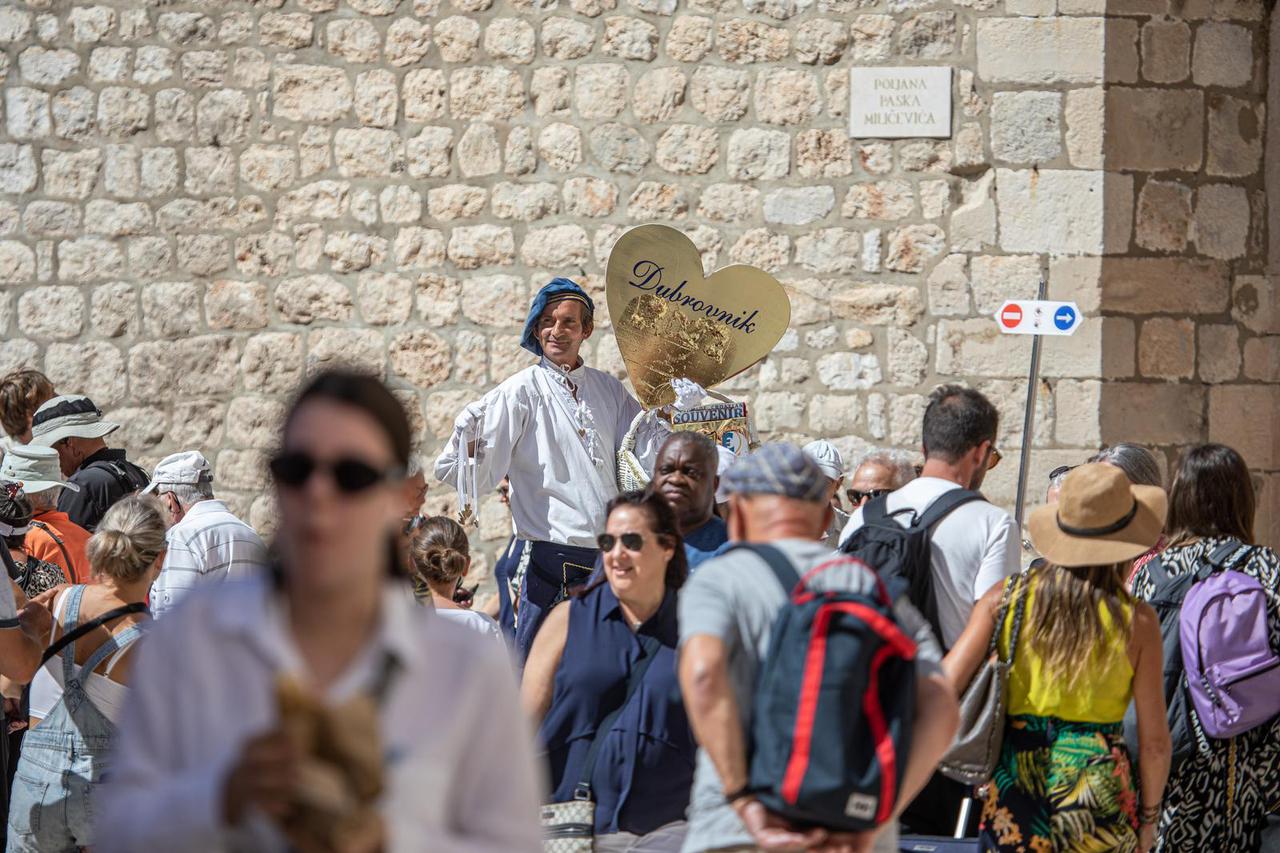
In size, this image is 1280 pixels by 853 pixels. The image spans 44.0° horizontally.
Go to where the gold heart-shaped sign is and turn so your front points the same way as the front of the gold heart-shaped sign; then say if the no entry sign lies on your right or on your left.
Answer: on your left

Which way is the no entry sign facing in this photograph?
toward the camera

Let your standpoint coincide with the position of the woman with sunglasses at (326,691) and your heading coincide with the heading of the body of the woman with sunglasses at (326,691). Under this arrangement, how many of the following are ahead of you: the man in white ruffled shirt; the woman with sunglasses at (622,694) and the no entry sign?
0

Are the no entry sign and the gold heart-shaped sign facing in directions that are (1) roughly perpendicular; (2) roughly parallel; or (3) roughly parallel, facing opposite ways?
roughly parallel

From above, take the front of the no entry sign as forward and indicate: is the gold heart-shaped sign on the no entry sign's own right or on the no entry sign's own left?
on the no entry sign's own right

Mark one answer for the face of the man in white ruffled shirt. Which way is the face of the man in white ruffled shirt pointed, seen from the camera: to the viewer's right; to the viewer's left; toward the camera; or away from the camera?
toward the camera

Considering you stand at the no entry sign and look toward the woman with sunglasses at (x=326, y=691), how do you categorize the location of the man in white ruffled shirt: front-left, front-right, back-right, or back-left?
front-right

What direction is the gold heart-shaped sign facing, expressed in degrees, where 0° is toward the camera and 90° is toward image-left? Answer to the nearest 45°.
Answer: approximately 0°

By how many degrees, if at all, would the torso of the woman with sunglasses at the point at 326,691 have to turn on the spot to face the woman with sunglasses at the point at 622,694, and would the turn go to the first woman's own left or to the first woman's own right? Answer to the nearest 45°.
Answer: approximately 180°

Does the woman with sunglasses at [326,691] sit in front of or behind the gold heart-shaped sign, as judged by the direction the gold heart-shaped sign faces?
in front

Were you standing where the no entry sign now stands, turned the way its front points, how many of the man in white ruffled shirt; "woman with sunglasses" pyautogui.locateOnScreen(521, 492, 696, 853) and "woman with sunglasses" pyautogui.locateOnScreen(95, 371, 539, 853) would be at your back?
0

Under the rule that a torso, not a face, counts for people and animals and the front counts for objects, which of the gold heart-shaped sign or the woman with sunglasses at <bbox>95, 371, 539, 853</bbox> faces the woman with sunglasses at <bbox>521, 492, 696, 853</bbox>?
the gold heart-shaped sign

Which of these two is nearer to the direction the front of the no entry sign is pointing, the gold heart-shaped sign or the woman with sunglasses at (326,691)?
the woman with sunglasses

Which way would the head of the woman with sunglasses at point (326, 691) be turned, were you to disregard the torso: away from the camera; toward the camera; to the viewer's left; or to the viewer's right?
toward the camera

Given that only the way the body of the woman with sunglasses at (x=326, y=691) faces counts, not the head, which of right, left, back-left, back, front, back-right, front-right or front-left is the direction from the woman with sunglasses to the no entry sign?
back-left

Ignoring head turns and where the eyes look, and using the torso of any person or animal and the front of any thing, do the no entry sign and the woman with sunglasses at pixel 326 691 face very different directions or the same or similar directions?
same or similar directions

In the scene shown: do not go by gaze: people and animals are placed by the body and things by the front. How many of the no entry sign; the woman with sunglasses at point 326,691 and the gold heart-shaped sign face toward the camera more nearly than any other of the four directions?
3
